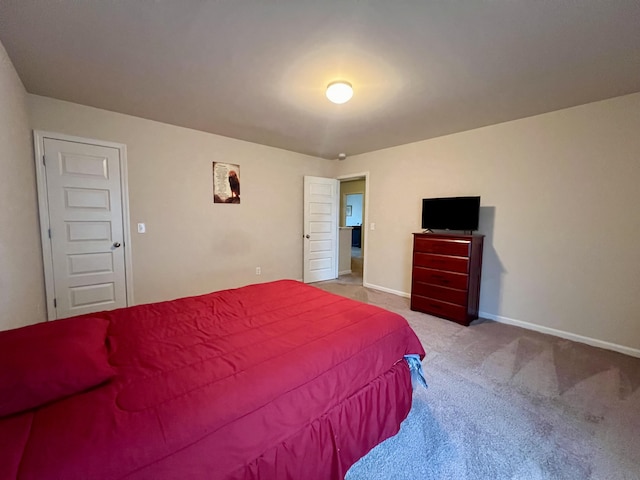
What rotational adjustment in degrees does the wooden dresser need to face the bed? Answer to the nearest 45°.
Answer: approximately 45° to its left

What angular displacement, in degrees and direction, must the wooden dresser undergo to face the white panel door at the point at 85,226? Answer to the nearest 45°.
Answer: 0° — it already faces it

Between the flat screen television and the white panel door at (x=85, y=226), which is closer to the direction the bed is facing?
the flat screen television

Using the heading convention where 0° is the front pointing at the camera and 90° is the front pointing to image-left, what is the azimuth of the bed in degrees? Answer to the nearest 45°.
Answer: approximately 225°
